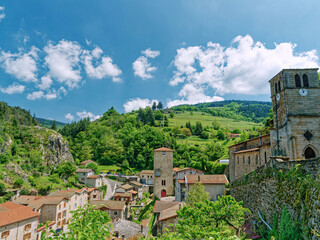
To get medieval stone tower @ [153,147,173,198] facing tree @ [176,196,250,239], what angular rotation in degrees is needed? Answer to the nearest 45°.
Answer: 0° — it already faces it

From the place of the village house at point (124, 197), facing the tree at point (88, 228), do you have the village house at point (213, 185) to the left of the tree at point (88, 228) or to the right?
left

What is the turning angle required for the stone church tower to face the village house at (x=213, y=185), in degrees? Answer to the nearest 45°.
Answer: approximately 135° to its right

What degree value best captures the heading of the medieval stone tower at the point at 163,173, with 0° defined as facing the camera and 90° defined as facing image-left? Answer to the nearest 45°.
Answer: approximately 0°

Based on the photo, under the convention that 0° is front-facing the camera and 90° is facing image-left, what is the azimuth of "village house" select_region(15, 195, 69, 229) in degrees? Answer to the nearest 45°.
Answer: approximately 315°

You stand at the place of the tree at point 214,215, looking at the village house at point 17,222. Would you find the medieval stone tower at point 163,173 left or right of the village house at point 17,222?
right

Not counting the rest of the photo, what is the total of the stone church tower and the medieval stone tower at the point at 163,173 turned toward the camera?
2
